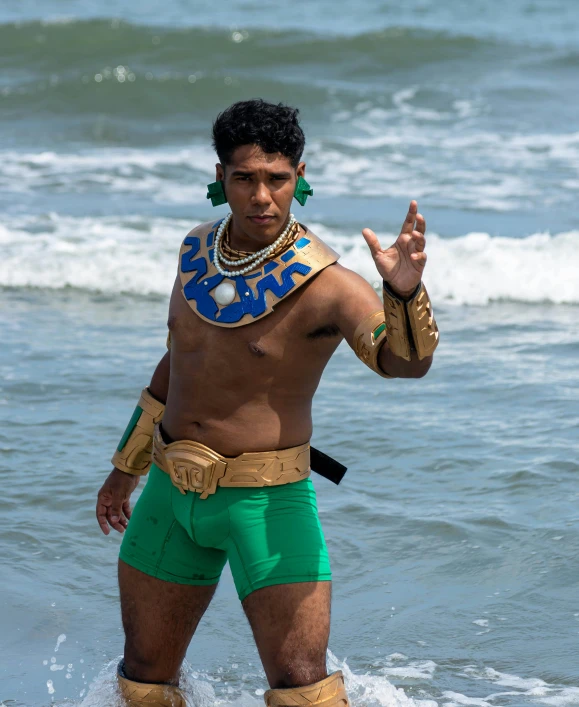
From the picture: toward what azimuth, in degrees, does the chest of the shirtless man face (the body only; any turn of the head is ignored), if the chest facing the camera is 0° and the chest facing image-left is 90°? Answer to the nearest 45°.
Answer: approximately 45°

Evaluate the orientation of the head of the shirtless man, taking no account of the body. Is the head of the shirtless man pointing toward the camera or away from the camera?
toward the camera
